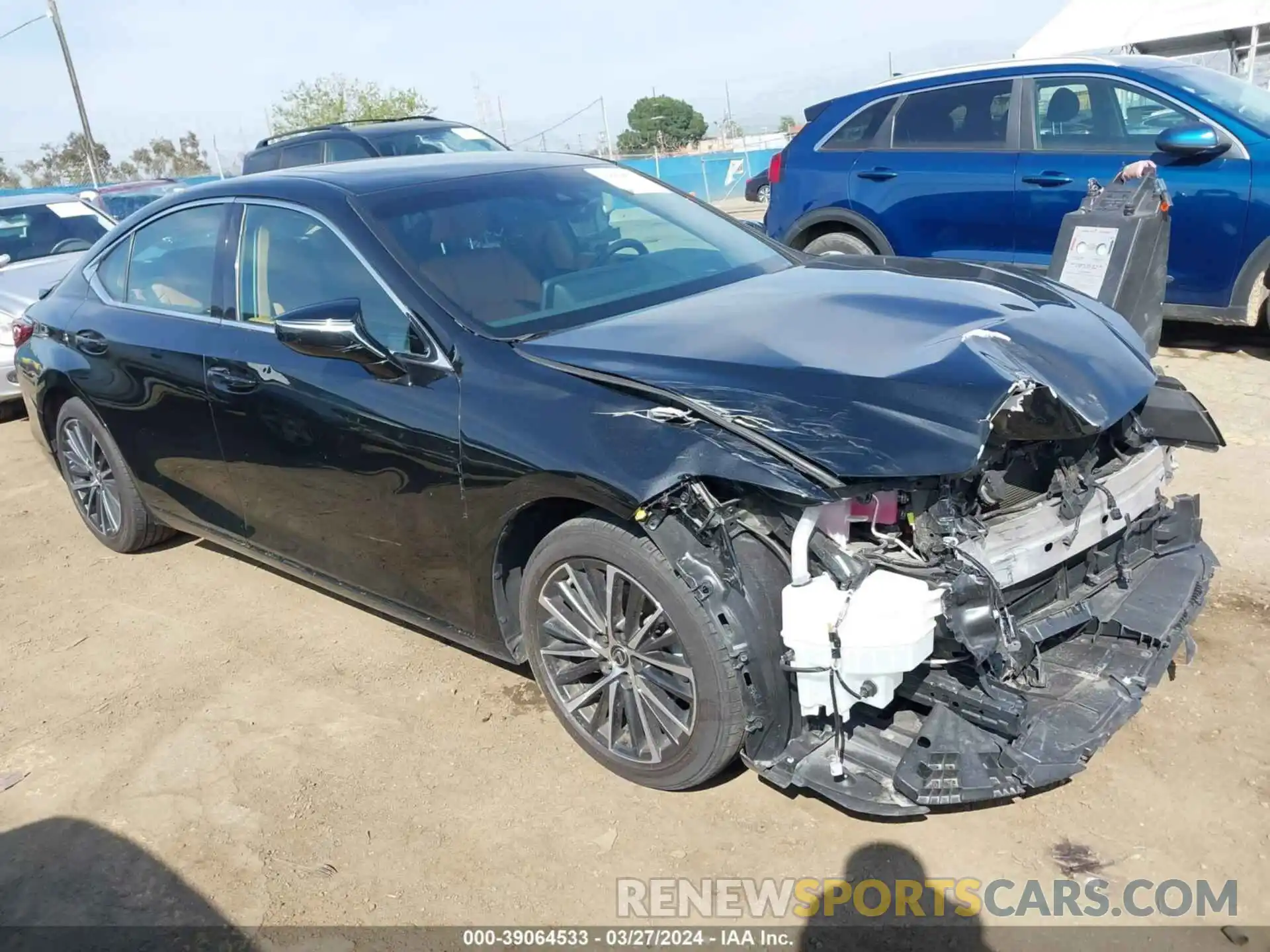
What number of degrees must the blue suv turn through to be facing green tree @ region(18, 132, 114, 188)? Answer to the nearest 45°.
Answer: approximately 135° to its left

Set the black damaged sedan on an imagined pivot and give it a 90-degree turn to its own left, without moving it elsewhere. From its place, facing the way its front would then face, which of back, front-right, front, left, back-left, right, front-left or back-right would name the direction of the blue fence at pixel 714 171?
front-left

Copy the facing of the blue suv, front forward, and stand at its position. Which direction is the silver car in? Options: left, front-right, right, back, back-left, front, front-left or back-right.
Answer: back

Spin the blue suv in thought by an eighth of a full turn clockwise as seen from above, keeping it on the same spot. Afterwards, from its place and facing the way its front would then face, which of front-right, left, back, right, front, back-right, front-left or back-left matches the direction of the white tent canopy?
back-left

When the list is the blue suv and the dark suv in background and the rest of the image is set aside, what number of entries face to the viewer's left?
0

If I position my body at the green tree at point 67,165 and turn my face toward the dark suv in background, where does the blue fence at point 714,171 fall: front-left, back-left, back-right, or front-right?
front-left

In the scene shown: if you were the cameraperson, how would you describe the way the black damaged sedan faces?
facing the viewer and to the right of the viewer

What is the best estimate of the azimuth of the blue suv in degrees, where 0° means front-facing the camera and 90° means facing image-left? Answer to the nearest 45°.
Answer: approximately 270°
